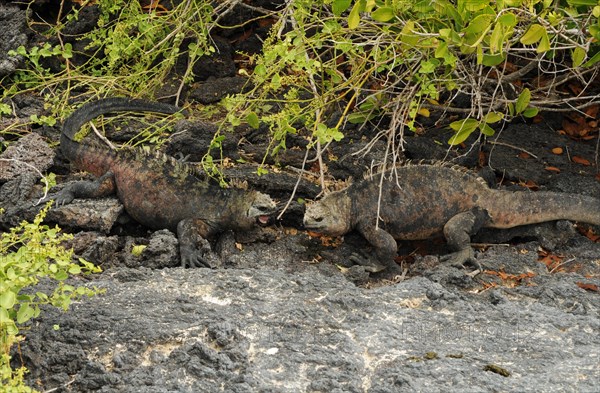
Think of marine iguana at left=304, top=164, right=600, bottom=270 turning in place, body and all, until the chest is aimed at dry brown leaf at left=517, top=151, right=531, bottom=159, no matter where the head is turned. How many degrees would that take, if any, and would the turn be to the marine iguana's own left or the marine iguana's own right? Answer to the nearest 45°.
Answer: approximately 135° to the marine iguana's own right

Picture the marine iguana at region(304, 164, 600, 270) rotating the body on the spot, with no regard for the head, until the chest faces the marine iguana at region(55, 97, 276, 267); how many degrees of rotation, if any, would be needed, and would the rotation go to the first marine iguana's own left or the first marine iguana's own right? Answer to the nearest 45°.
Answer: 0° — it already faces it

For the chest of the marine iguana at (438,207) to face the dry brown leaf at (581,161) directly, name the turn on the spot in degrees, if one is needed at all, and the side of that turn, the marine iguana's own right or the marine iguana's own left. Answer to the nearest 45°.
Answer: approximately 135° to the marine iguana's own right

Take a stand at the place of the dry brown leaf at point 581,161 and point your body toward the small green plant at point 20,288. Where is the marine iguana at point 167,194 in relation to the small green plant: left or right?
right

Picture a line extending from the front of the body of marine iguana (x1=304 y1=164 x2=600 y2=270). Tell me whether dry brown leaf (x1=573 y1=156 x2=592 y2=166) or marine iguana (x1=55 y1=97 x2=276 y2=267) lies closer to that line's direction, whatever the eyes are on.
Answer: the marine iguana

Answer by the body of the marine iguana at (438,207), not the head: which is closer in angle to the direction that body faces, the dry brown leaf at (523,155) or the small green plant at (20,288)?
the small green plant

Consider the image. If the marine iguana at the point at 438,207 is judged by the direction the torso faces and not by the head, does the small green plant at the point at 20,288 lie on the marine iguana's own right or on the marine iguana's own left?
on the marine iguana's own left

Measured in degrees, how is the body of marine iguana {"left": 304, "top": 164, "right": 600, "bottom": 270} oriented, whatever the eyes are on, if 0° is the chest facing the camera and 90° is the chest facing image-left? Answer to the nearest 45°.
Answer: approximately 90°
